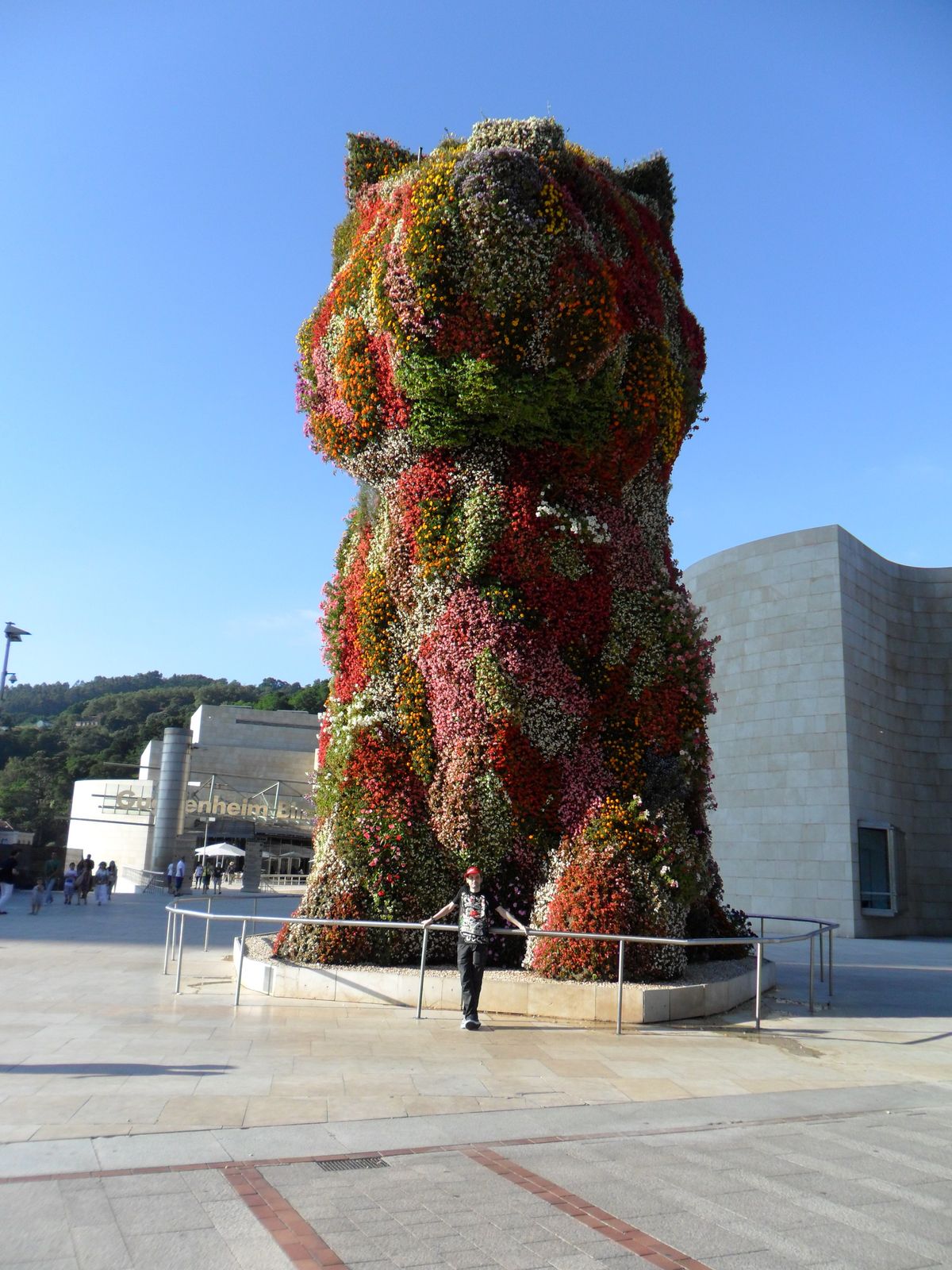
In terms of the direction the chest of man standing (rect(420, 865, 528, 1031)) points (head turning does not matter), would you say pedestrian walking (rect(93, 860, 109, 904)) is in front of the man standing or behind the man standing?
behind

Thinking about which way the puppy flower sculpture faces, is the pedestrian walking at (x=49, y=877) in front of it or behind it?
behind

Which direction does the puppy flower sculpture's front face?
toward the camera

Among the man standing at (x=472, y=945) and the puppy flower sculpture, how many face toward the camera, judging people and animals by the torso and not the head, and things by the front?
2

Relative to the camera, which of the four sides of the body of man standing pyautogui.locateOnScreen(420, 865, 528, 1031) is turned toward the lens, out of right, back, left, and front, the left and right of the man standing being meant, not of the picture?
front

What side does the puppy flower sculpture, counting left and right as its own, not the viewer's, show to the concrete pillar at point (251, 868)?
back

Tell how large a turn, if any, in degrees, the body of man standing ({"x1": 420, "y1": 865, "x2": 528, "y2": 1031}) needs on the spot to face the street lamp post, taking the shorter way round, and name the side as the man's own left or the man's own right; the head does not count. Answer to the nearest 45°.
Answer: approximately 135° to the man's own right
